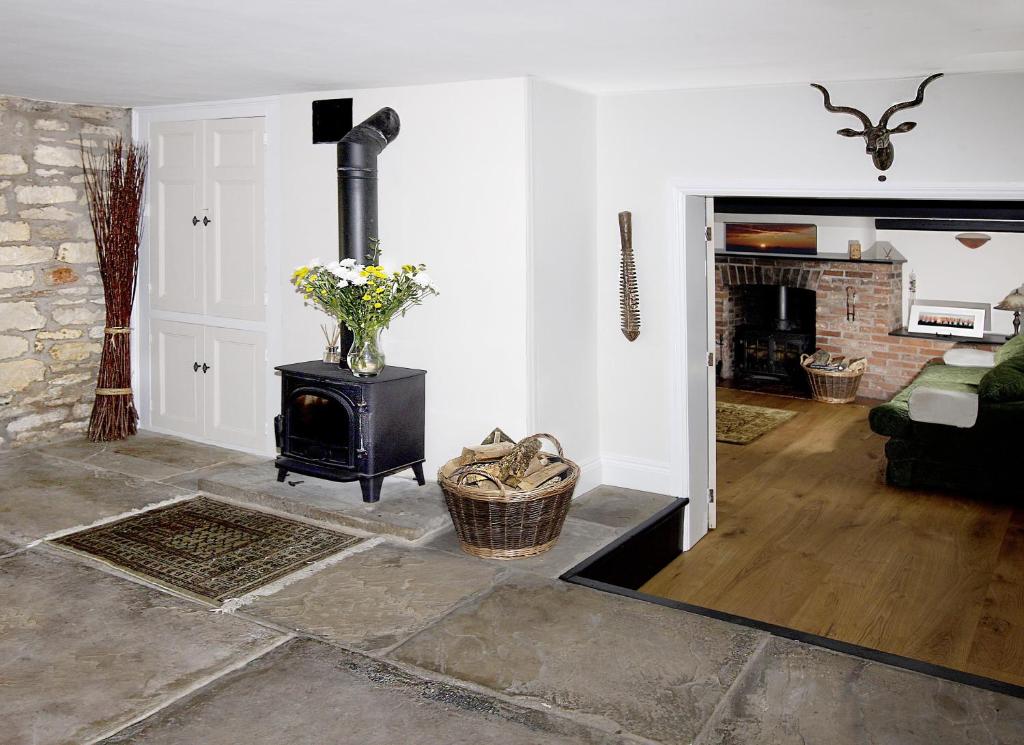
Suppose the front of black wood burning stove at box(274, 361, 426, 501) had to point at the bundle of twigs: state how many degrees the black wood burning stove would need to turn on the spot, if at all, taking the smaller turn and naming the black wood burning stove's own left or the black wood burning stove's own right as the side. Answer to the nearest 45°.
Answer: approximately 90° to the black wood burning stove's own right

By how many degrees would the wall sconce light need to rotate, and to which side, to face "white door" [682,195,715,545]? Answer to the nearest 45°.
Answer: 0° — it already faces it

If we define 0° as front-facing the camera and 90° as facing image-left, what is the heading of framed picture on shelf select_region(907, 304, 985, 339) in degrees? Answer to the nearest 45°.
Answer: approximately 0°

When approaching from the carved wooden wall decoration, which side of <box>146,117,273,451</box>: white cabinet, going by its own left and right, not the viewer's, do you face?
left

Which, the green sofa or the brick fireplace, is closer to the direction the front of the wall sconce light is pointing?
the green sofa

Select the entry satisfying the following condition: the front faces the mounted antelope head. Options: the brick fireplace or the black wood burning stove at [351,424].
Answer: the brick fireplace

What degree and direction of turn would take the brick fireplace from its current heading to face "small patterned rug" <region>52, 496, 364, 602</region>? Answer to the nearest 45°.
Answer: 0° — it already faces it

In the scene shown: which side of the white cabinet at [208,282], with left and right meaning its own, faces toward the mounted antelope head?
left

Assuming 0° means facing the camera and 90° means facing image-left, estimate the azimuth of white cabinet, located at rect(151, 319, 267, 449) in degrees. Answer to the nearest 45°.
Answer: approximately 45°

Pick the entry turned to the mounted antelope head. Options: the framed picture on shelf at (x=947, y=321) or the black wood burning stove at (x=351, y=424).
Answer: the framed picture on shelf

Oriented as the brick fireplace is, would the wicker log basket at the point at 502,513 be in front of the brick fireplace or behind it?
in front
